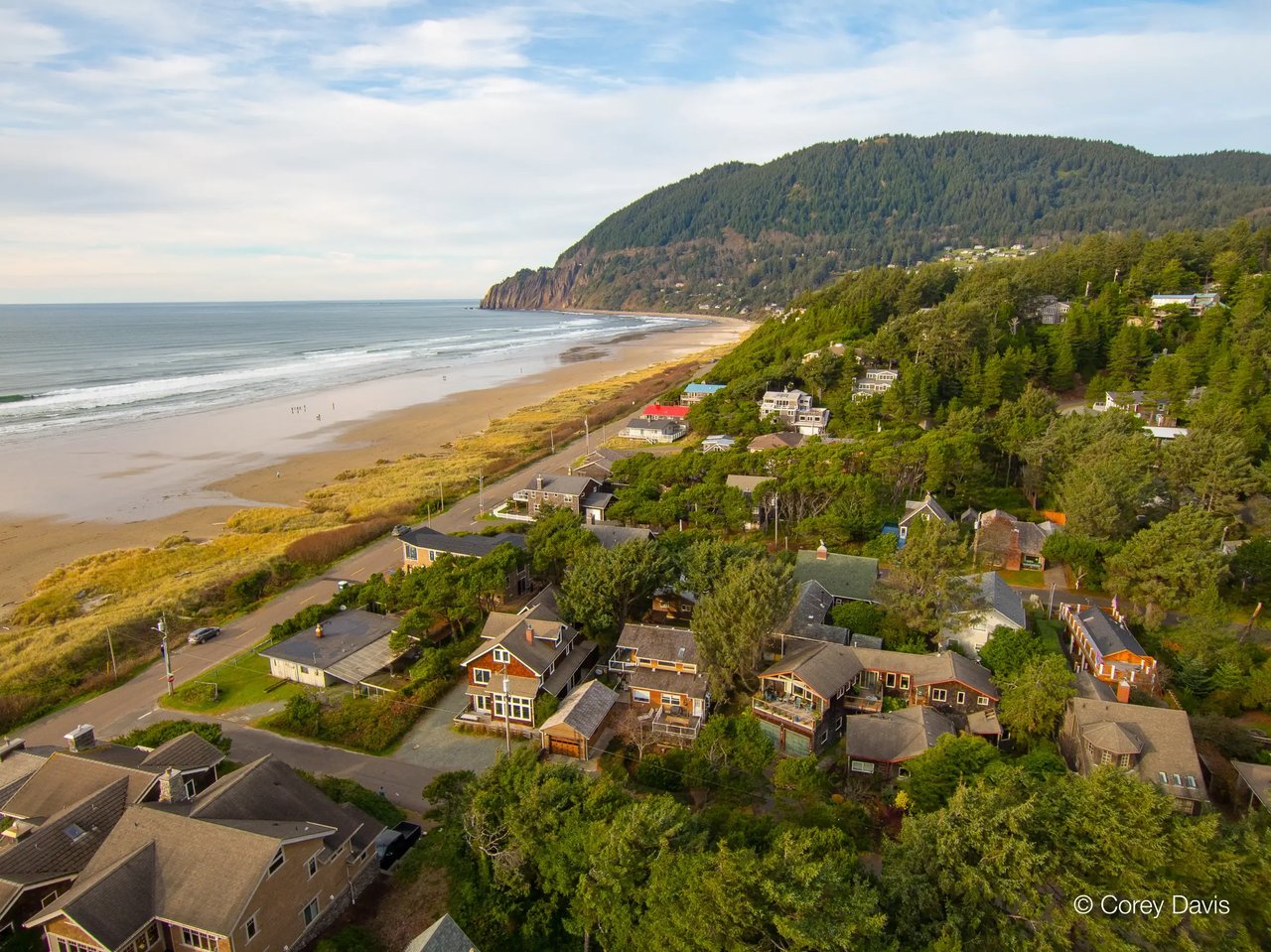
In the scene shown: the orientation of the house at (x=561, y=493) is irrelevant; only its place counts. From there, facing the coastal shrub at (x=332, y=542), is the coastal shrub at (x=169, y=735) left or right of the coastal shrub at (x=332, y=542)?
left

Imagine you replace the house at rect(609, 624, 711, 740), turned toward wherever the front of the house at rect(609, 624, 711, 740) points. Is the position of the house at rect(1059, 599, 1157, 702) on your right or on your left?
on your left

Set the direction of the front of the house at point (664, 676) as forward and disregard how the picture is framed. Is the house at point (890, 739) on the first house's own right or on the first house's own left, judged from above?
on the first house's own left

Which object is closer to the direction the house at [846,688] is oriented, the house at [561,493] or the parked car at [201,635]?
the parked car

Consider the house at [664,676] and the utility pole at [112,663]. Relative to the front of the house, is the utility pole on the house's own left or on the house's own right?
on the house's own right

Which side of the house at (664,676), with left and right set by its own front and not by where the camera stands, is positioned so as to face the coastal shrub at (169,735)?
right

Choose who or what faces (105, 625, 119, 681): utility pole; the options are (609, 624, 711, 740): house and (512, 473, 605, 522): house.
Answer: (512, 473, 605, 522): house
